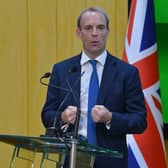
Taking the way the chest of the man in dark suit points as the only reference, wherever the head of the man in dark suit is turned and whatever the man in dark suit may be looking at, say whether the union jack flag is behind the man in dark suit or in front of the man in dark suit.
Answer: behind

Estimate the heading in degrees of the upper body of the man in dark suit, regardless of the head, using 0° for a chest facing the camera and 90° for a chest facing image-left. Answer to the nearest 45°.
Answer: approximately 0°
